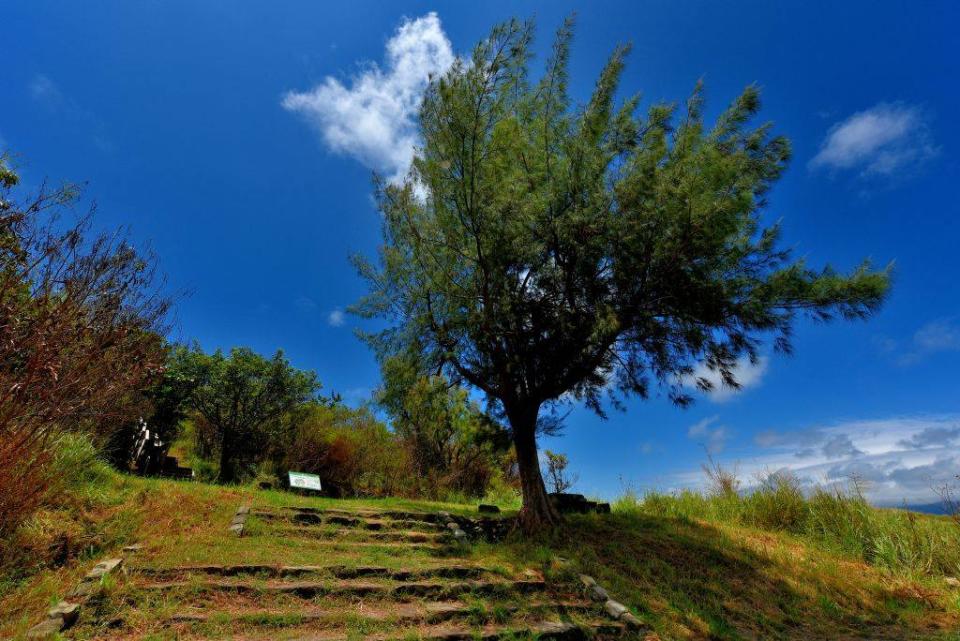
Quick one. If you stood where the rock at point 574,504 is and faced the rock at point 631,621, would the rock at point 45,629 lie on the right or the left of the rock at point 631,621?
right

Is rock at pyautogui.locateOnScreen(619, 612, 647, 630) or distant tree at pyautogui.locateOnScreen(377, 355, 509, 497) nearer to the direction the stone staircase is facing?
the rock

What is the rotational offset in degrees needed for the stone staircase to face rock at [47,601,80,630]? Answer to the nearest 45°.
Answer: approximately 90° to its right

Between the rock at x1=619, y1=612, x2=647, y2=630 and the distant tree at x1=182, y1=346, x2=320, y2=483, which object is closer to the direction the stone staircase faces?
the rock

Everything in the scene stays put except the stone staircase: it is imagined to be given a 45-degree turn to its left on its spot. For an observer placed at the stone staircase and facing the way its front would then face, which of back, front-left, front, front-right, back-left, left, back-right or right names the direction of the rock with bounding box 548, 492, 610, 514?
left

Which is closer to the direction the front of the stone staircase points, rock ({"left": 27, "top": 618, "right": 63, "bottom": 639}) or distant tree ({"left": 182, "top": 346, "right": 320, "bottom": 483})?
the rock

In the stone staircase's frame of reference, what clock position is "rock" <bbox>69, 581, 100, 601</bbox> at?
The rock is roughly at 3 o'clock from the stone staircase.

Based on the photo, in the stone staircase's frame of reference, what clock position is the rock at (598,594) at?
The rock is roughly at 9 o'clock from the stone staircase.

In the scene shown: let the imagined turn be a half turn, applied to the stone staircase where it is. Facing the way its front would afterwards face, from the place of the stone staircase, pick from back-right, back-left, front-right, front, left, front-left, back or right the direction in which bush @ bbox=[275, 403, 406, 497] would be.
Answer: front

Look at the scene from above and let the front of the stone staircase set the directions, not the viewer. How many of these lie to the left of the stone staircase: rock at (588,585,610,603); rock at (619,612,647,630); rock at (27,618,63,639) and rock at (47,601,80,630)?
2

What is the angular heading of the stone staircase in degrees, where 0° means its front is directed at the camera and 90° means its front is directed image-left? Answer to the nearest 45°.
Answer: approximately 0°

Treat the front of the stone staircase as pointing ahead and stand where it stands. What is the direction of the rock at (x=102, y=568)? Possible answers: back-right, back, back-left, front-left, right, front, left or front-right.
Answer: right

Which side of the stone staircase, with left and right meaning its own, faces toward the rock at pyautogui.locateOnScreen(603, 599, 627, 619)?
left

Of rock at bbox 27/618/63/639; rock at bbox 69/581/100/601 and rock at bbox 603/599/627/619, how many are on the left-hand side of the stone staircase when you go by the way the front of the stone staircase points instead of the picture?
1

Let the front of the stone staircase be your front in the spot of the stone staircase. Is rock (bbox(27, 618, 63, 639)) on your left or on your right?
on your right

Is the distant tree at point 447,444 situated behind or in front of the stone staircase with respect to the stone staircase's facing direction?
behind

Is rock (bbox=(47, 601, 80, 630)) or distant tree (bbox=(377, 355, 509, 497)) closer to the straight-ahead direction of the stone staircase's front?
the rock
